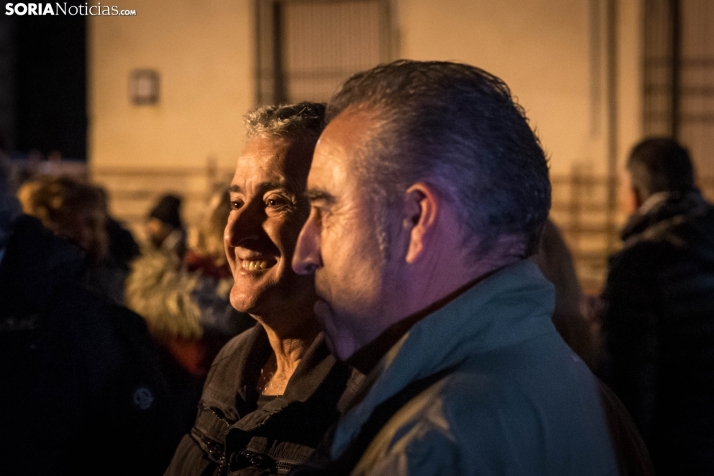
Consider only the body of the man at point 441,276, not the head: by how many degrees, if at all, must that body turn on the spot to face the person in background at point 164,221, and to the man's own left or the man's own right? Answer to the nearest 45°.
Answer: approximately 90° to the man's own right

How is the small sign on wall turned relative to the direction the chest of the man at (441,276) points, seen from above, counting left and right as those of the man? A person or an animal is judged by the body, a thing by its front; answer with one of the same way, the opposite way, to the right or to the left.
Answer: to the left

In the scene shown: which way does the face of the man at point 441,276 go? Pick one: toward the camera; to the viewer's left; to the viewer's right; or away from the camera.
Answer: to the viewer's left

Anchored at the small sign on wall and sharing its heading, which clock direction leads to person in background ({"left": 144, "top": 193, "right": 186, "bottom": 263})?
The person in background is roughly at 12 o'clock from the small sign on wall.

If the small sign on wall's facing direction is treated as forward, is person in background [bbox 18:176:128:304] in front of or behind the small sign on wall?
in front

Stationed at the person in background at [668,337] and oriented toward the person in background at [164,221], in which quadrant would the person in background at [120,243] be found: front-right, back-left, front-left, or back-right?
front-left

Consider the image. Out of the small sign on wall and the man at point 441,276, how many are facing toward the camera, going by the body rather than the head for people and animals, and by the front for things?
1

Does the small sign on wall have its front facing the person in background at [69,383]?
yes

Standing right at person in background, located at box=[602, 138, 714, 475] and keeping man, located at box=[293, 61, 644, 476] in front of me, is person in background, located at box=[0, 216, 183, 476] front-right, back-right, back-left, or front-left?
front-right

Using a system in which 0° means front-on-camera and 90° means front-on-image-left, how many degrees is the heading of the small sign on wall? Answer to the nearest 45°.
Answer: approximately 0°

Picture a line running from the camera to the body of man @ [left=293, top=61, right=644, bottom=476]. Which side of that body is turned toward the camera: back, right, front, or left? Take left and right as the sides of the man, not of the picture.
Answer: left
